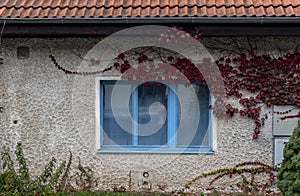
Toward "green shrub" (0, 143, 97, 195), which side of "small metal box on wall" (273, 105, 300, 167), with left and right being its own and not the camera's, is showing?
right

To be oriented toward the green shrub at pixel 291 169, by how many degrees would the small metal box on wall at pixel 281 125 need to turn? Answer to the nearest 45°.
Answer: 0° — it already faces it

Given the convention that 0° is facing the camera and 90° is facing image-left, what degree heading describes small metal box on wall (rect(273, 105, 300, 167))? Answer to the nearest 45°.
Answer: approximately 0°
